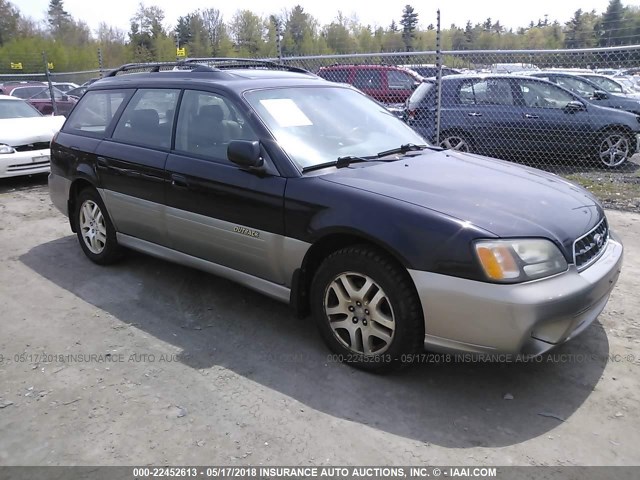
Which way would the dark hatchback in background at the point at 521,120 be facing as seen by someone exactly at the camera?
facing to the right of the viewer

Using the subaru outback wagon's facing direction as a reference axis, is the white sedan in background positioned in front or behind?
behind

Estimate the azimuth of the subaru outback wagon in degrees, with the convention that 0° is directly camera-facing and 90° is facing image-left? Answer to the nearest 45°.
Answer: approximately 315°

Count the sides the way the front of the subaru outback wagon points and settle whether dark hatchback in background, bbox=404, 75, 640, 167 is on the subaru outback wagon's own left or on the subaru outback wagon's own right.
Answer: on the subaru outback wagon's own left

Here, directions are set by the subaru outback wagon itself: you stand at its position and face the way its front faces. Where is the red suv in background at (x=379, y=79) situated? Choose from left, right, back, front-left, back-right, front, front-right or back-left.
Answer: back-left

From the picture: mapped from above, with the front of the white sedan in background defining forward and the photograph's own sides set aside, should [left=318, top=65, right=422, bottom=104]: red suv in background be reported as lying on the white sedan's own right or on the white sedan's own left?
on the white sedan's own left

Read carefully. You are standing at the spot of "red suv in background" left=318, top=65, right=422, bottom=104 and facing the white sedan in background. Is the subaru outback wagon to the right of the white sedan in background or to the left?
left

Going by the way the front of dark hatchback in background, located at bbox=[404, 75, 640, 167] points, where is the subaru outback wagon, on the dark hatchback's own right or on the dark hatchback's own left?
on the dark hatchback's own right
